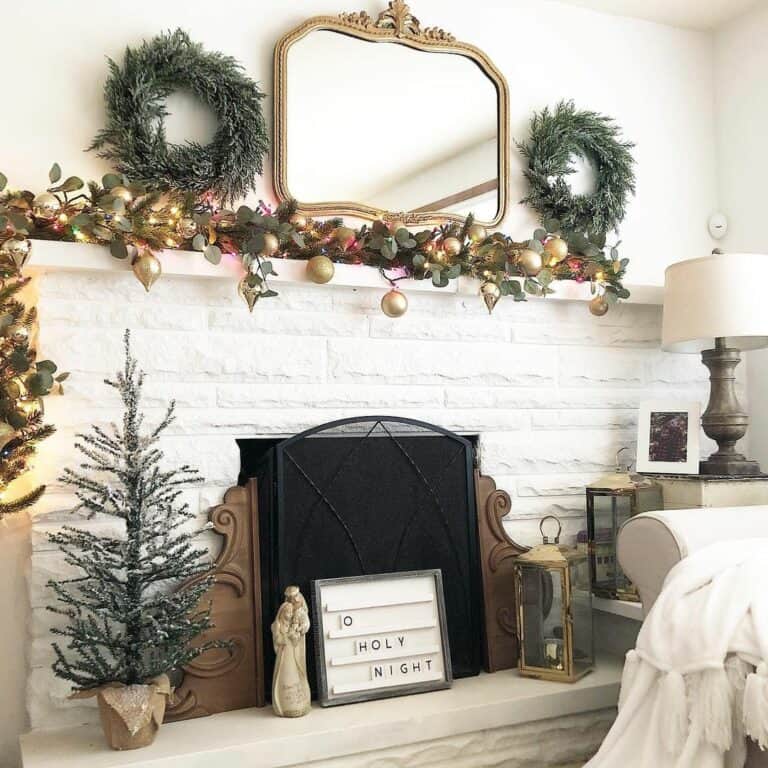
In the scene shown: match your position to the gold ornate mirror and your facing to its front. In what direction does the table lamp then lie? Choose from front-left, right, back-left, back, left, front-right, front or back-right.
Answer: front-left

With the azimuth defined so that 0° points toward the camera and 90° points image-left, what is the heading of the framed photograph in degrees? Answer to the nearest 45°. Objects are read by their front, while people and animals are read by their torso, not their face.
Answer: approximately 0°

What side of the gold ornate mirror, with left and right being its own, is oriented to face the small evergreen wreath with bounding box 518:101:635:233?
left

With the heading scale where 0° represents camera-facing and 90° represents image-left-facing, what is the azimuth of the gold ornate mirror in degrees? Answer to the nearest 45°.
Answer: approximately 315°

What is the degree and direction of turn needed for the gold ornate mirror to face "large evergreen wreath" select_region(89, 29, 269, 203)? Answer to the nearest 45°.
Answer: approximately 90° to its right

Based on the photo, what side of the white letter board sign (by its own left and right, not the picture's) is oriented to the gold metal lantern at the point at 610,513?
left

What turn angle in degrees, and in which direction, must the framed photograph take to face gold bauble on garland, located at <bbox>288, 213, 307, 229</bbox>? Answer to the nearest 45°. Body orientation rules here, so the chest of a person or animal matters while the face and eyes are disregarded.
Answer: approximately 45° to its right
